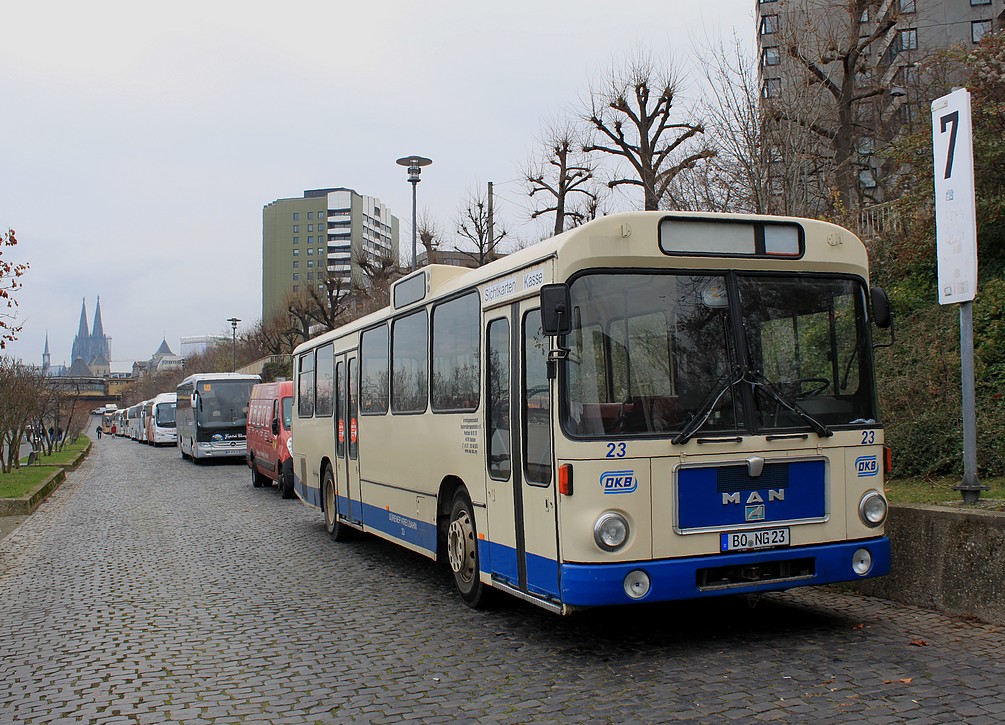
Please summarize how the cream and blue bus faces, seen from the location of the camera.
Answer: facing the viewer and to the right of the viewer

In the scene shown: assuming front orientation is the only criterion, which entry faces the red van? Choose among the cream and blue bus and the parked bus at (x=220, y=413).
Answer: the parked bus

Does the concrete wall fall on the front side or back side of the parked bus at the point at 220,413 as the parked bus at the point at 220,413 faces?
on the front side

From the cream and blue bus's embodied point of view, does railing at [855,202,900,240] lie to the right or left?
on its left

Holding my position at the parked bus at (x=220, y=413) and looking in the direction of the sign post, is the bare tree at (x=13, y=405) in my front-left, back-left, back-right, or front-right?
front-right

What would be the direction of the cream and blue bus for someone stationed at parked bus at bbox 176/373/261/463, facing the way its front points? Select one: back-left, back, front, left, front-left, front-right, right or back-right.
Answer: front

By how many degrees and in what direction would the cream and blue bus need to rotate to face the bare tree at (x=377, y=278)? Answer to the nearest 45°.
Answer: approximately 135° to its left

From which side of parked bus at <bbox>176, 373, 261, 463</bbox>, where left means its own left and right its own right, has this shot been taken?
front

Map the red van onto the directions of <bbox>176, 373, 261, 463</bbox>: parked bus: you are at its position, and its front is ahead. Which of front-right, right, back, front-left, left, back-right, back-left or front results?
front

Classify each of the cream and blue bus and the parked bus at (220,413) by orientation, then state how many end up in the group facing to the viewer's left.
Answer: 0

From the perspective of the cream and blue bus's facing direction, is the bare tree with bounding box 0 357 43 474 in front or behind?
behind

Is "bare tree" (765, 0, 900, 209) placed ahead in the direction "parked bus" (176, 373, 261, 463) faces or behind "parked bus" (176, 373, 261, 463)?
ahead

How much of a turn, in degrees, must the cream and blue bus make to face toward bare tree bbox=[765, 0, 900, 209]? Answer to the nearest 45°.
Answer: approximately 135° to its left

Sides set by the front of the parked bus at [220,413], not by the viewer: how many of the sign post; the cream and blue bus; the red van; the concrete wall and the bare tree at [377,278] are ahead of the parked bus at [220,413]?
4
